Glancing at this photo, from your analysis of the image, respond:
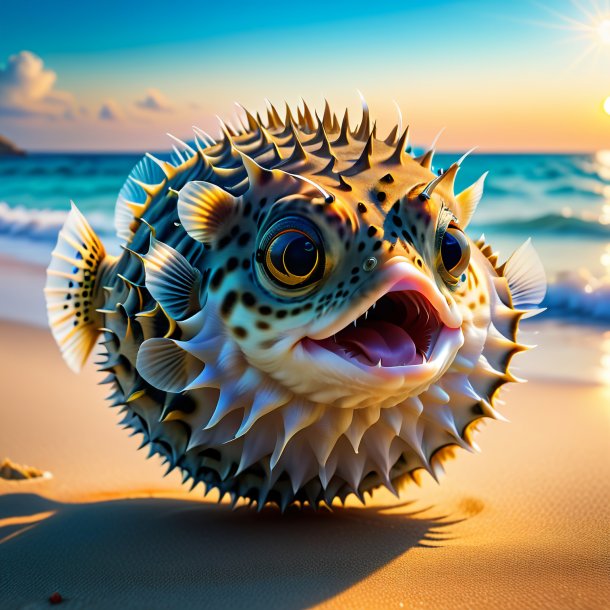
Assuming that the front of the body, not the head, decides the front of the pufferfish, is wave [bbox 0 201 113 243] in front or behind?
behind

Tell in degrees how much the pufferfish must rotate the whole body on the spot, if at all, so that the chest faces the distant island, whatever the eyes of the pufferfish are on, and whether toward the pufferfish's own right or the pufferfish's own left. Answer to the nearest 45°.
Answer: approximately 180°

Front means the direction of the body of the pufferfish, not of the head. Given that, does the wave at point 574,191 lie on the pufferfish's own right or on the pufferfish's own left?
on the pufferfish's own left

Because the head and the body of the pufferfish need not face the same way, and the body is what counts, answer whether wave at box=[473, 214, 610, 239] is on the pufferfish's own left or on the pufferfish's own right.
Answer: on the pufferfish's own left

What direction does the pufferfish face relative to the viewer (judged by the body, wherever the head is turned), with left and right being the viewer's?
facing the viewer and to the right of the viewer

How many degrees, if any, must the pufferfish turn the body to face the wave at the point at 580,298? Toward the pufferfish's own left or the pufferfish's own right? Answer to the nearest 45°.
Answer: approximately 90° to the pufferfish's own left

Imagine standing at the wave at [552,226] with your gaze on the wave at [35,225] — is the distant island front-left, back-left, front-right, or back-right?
front-right
